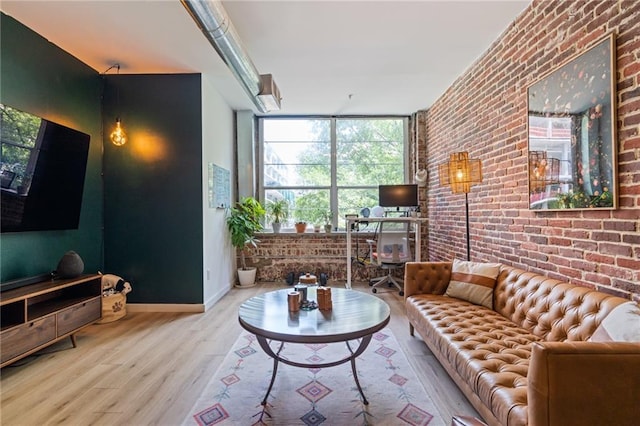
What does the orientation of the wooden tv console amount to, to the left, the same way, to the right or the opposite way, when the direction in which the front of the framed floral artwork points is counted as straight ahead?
the opposite way

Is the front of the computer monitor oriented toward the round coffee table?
yes

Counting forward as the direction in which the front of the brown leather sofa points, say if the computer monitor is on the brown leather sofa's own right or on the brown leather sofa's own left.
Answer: on the brown leather sofa's own right

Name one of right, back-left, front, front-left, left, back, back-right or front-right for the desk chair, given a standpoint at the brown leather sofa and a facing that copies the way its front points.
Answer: right

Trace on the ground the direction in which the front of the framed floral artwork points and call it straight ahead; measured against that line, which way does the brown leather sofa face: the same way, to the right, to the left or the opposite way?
the same way

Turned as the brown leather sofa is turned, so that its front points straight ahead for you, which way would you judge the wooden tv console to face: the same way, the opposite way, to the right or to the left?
the opposite way

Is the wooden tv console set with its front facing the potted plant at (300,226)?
no

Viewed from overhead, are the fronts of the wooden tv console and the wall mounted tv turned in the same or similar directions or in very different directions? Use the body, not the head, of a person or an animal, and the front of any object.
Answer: same or similar directions

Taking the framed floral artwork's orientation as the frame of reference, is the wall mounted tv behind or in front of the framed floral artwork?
in front

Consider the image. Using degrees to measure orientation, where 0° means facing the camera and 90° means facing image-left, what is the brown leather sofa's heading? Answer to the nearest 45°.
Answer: approximately 45°

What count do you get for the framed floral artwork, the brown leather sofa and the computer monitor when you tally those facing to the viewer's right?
0

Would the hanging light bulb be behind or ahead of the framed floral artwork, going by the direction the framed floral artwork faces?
ahead

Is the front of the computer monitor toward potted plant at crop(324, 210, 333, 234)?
no

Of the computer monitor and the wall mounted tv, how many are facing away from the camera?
0

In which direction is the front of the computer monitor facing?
toward the camera

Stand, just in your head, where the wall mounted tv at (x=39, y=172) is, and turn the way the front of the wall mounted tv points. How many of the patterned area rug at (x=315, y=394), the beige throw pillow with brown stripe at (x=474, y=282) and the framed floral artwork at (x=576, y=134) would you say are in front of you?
3
